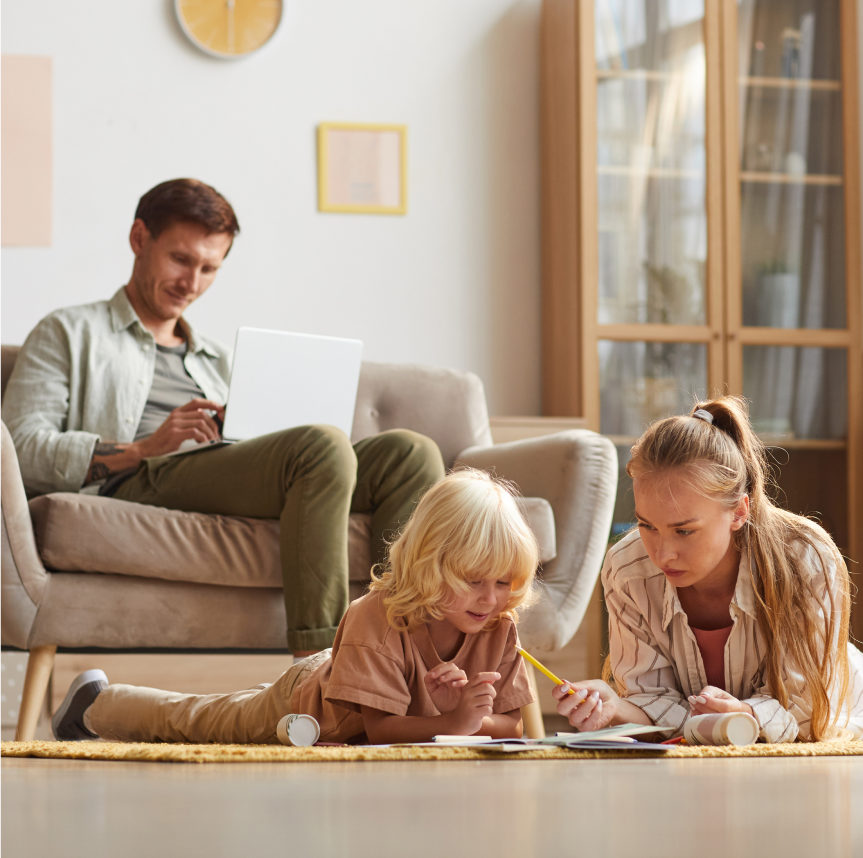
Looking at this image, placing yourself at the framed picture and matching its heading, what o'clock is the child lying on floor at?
The child lying on floor is roughly at 12 o'clock from the framed picture.

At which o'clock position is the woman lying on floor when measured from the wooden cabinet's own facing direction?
The woman lying on floor is roughly at 12 o'clock from the wooden cabinet.

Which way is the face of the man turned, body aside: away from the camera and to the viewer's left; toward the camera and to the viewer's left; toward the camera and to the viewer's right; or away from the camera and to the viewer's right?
toward the camera and to the viewer's right

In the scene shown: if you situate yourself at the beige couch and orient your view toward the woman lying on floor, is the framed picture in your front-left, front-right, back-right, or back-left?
back-left

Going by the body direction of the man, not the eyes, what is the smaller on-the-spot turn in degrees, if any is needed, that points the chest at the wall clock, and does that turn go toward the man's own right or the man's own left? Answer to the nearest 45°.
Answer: approximately 135° to the man's own left

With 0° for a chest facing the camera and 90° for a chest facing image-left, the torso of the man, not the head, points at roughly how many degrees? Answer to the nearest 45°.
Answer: approximately 315°

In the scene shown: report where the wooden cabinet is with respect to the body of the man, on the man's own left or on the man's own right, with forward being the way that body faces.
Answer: on the man's own left

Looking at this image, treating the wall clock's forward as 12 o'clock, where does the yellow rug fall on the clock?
The yellow rug is roughly at 12 o'clock from the wall clock.

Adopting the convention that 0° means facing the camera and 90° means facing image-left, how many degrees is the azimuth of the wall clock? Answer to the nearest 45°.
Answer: approximately 0°

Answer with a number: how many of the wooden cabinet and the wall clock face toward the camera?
2
